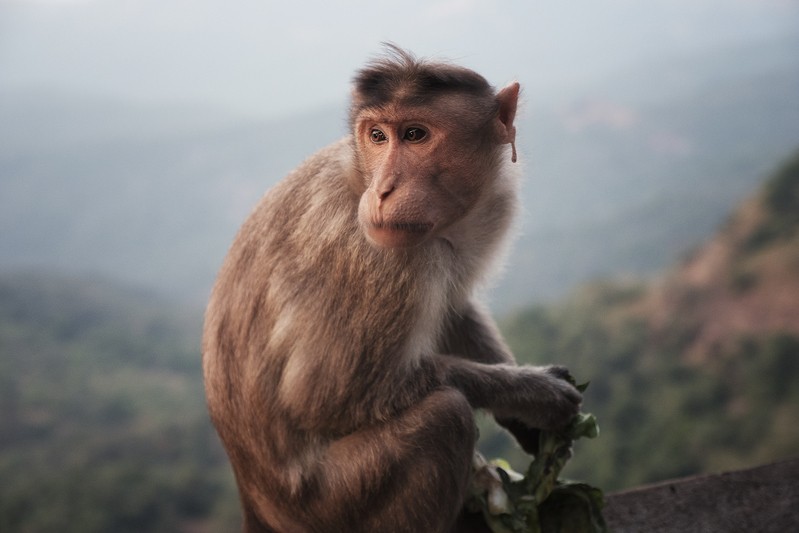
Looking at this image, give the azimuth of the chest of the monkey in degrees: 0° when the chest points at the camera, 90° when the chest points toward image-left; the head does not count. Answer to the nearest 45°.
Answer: approximately 270°
